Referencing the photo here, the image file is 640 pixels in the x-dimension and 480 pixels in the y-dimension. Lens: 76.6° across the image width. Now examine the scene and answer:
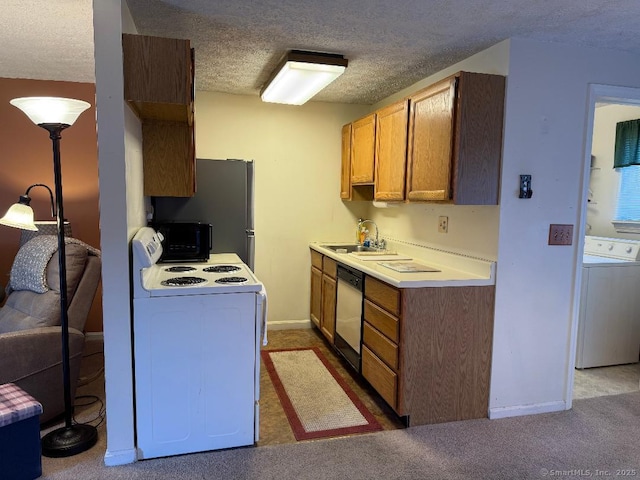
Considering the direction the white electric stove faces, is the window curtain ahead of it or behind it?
ahead

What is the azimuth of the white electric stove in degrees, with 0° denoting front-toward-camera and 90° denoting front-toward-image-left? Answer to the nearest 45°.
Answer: approximately 270°

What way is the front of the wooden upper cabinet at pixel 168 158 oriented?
to the viewer's right

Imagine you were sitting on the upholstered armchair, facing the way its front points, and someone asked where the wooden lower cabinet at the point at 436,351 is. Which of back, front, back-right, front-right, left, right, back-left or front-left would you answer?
left

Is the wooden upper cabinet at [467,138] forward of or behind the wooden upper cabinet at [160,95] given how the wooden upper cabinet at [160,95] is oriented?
forward

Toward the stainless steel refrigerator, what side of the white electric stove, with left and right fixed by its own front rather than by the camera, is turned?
left

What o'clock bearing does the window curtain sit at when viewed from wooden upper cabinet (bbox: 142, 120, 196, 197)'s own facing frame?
The window curtain is roughly at 12 o'clock from the wooden upper cabinet.

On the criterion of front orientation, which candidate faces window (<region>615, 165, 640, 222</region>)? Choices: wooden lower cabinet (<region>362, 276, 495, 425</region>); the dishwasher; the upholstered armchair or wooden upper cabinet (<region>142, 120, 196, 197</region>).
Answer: the wooden upper cabinet

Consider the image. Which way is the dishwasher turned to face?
to the viewer's left

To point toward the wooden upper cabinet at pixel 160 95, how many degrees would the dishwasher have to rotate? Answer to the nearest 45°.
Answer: approximately 45° to its left

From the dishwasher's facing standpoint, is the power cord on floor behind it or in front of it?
in front

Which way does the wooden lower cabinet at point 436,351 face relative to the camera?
to the viewer's left

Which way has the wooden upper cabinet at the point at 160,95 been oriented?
to the viewer's right
